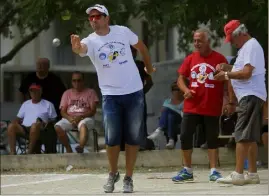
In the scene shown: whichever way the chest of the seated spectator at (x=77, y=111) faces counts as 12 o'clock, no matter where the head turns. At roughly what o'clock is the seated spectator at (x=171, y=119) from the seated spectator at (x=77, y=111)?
the seated spectator at (x=171, y=119) is roughly at 9 o'clock from the seated spectator at (x=77, y=111).

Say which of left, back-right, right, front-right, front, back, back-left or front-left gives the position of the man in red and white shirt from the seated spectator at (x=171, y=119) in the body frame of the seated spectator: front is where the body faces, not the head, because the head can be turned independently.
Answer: front-left

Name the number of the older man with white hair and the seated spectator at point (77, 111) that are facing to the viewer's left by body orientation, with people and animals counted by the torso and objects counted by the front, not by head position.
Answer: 1

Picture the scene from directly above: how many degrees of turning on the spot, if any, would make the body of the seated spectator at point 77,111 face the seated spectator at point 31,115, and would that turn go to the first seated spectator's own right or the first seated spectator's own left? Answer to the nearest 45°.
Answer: approximately 135° to the first seated spectator's own right

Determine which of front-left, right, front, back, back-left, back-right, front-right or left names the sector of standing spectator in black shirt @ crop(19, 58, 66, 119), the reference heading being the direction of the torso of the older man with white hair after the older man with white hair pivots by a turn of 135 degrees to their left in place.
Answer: back

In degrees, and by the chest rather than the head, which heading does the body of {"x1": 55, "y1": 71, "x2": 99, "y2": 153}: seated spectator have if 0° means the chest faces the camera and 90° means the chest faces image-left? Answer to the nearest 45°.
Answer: approximately 0°

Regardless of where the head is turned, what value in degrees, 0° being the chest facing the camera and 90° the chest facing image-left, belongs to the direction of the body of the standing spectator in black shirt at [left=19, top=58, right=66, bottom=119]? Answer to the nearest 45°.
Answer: approximately 0°

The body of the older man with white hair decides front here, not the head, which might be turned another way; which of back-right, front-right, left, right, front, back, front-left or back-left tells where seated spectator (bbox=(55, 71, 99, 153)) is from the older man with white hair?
front-right

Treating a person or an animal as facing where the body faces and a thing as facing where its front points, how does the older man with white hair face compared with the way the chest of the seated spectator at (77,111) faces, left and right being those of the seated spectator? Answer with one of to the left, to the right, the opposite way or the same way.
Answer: to the right

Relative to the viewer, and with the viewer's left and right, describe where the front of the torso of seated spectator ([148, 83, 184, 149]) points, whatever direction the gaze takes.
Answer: facing the viewer and to the left of the viewer

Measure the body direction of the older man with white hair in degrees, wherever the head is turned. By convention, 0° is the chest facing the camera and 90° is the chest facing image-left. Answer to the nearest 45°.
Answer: approximately 90°
